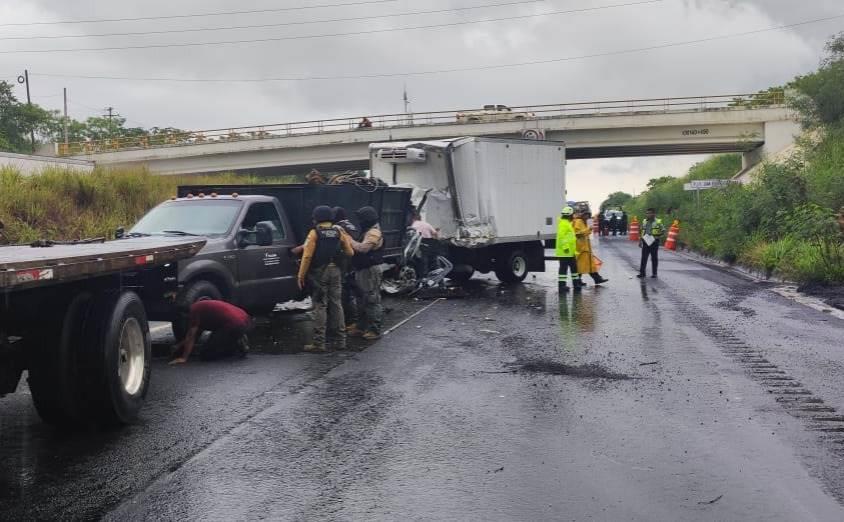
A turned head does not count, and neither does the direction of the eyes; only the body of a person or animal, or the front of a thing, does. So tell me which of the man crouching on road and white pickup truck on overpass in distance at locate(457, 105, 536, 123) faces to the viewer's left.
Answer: the man crouching on road

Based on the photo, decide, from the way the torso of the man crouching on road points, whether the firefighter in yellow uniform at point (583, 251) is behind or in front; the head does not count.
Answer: behind

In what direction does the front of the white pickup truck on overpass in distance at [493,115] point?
to the viewer's right

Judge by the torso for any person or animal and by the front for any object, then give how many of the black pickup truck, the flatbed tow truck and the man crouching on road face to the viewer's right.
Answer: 0

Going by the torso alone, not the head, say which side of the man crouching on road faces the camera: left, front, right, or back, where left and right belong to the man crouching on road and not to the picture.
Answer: left

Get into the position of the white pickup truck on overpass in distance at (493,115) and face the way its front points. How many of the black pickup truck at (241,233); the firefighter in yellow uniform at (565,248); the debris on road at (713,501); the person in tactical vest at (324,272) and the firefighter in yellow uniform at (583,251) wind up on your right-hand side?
5

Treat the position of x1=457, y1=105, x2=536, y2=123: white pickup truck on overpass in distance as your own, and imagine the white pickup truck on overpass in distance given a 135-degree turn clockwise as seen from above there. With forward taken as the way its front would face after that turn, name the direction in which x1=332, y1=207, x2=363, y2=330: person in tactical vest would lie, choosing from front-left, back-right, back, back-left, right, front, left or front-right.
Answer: front-left

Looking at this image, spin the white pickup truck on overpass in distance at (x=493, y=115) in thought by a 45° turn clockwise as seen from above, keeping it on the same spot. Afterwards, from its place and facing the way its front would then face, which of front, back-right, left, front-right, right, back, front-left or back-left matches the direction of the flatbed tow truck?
front-right

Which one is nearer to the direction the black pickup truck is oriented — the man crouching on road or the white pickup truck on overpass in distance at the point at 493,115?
the man crouching on road

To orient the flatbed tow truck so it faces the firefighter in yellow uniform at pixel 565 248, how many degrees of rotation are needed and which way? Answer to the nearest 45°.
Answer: approximately 180°

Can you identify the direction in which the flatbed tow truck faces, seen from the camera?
facing the viewer and to the left of the viewer
